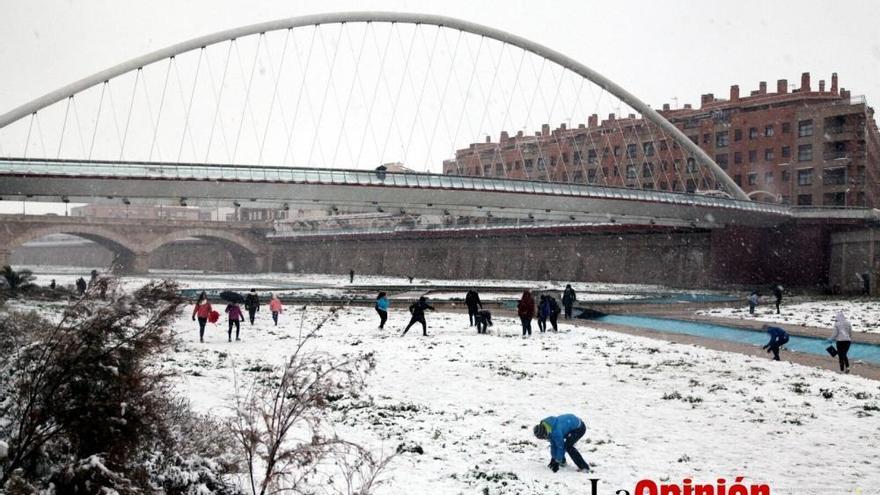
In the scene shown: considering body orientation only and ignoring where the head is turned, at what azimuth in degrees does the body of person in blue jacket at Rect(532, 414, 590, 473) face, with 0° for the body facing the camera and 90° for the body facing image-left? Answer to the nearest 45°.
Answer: approximately 90°

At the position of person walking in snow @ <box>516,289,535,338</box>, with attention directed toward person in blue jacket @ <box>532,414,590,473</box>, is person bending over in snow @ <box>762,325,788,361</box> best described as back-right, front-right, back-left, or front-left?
front-left

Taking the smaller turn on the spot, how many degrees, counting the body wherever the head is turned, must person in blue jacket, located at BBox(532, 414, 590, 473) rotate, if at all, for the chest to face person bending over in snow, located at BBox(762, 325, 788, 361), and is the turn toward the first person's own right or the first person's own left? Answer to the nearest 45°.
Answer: approximately 135° to the first person's own right

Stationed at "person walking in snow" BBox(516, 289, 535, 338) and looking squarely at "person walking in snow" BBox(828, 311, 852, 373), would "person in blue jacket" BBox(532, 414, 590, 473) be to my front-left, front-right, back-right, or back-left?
front-right

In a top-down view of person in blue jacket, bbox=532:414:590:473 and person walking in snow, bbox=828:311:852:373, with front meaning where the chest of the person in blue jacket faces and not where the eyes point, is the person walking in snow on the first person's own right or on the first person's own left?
on the first person's own right

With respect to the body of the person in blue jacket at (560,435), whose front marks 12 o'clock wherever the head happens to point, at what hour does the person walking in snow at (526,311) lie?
The person walking in snow is roughly at 3 o'clock from the person in blue jacket.

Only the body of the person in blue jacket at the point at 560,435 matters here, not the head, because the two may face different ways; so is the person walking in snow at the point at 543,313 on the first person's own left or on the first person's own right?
on the first person's own right
